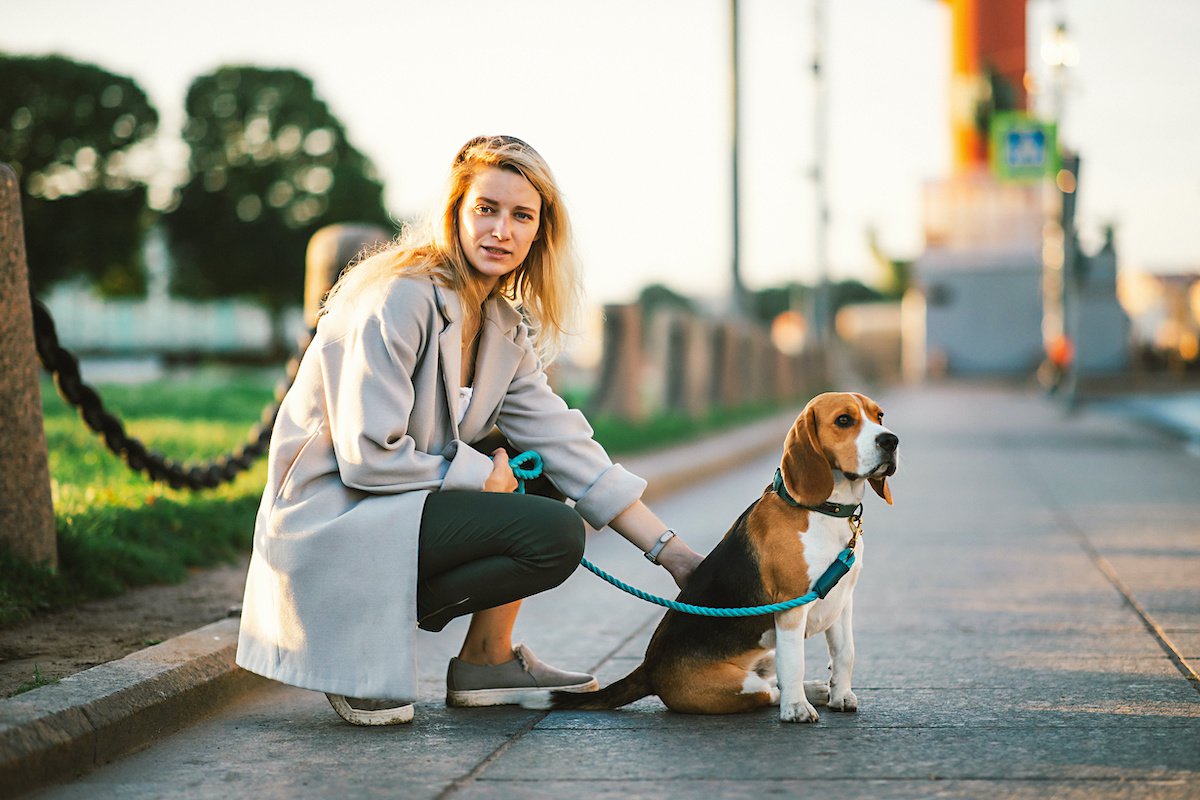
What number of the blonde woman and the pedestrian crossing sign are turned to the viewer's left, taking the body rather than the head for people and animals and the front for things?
0

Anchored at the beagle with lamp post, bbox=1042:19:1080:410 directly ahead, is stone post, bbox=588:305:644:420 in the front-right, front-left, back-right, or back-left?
front-left

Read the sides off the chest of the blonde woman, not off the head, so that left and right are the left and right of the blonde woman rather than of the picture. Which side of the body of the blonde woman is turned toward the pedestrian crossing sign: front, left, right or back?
left

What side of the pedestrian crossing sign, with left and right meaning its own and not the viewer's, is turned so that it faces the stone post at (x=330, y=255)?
front

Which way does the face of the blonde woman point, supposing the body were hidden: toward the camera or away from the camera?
toward the camera

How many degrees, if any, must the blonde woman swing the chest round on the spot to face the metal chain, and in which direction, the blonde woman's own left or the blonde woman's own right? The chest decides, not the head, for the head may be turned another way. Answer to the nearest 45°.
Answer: approximately 180°

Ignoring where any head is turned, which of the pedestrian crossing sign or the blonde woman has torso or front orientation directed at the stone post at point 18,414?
the pedestrian crossing sign

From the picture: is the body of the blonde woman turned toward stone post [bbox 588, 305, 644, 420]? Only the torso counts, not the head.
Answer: no

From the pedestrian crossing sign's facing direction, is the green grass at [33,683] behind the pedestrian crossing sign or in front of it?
in front

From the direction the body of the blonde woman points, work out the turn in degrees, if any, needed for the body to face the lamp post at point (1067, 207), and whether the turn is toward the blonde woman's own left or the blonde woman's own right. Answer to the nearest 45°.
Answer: approximately 90° to the blonde woman's own left

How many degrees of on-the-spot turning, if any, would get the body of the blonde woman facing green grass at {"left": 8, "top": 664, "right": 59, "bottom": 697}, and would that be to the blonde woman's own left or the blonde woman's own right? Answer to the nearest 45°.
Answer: approximately 135° to the blonde woman's own right

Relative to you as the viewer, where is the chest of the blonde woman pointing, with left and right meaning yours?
facing the viewer and to the right of the viewer

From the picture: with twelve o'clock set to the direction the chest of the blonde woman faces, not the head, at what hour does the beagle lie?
The beagle is roughly at 11 o'clock from the blonde woman.

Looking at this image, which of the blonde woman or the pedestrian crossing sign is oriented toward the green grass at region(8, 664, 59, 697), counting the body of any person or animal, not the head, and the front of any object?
the pedestrian crossing sign

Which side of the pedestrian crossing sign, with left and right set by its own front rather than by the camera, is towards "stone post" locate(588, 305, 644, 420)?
front

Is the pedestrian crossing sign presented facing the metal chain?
yes

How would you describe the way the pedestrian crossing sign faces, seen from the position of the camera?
facing the viewer

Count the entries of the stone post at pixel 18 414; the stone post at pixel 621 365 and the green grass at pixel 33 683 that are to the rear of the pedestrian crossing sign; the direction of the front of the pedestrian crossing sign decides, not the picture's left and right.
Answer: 0

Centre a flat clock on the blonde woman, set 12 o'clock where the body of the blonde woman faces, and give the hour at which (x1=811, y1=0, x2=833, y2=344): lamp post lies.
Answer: The lamp post is roughly at 8 o'clock from the blonde woman.
